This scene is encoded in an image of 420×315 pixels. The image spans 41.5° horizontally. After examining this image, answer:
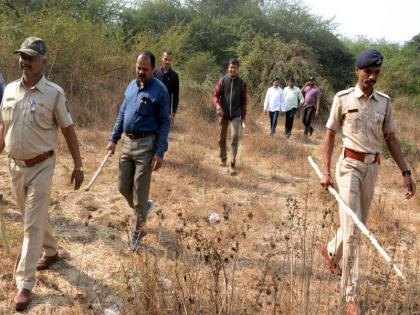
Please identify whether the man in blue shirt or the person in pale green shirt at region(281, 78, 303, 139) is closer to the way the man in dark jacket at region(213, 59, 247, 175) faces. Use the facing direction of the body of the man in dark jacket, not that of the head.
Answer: the man in blue shirt

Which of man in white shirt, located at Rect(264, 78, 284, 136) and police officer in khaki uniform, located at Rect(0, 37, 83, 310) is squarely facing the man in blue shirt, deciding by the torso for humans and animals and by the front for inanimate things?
the man in white shirt

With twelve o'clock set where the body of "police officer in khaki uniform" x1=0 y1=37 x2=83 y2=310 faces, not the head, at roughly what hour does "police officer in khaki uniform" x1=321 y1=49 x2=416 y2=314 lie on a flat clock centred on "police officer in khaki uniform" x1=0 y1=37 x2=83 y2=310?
"police officer in khaki uniform" x1=321 y1=49 x2=416 y2=314 is roughly at 8 o'clock from "police officer in khaki uniform" x1=0 y1=37 x2=83 y2=310.

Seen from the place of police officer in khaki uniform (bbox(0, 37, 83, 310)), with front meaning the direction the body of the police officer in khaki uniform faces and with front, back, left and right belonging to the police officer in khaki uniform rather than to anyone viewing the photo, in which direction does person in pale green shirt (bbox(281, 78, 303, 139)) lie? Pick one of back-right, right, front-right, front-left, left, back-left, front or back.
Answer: back

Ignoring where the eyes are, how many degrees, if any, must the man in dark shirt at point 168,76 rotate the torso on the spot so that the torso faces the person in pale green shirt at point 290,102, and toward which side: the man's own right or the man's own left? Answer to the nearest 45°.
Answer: approximately 135° to the man's own left

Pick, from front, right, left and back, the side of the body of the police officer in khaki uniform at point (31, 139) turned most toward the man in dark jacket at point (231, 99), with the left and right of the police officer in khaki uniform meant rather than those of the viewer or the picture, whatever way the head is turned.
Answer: back

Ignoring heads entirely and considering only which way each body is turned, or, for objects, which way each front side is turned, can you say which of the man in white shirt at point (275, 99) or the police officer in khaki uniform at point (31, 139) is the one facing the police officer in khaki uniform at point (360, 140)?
the man in white shirt

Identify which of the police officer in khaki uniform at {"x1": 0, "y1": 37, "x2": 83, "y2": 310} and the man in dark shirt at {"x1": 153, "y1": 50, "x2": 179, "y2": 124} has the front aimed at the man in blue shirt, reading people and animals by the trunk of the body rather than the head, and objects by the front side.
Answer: the man in dark shirt

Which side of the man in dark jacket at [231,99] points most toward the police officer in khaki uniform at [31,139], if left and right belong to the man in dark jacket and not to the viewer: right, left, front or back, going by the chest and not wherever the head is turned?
front

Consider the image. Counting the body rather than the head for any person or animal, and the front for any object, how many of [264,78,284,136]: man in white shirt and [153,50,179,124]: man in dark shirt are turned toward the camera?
2

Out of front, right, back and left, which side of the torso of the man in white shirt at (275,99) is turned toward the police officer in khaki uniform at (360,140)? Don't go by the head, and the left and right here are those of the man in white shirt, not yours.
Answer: front
